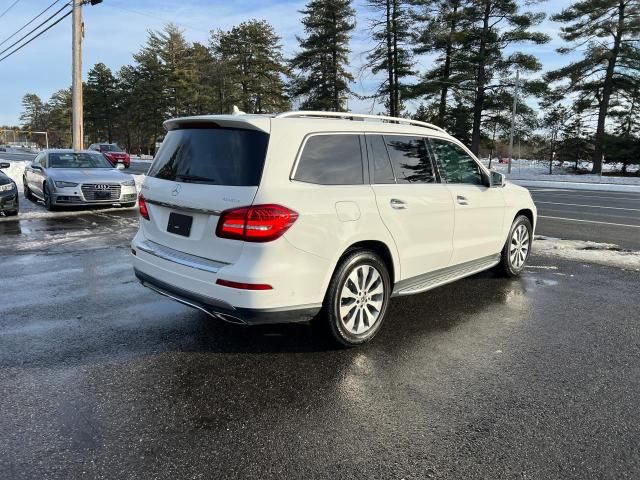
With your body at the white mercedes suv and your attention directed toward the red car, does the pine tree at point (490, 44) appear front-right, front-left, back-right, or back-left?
front-right

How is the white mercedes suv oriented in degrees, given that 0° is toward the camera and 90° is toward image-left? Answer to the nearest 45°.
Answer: approximately 225°

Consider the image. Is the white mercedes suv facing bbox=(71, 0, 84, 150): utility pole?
no

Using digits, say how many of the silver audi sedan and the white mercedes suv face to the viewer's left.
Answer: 0

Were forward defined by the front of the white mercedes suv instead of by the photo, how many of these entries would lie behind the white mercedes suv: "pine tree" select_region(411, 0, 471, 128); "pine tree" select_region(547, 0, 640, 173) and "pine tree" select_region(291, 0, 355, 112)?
0

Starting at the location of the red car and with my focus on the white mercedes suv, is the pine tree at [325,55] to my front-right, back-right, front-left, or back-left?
back-left

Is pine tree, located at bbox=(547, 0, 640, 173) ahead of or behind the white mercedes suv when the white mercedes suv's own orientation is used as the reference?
ahead

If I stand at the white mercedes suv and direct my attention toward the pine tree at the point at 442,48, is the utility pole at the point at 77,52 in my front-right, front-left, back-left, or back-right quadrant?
front-left

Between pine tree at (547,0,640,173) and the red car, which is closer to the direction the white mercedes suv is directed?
the pine tree

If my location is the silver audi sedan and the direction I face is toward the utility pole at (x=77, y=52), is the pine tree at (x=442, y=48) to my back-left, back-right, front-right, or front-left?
front-right

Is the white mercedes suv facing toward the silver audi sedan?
no

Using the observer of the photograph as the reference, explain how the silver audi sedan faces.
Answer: facing the viewer and to the right of the viewer

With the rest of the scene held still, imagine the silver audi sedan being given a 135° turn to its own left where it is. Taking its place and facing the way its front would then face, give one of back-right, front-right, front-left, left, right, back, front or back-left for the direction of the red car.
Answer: front

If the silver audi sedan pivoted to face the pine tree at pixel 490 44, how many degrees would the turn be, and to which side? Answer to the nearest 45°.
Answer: approximately 90° to its left

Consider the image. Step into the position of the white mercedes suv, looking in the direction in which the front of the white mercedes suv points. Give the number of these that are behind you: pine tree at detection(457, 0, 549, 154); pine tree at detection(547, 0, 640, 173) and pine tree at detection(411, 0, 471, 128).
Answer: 0

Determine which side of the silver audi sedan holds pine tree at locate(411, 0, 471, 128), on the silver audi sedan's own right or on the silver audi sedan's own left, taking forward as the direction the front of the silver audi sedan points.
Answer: on the silver audi sedan's own left
